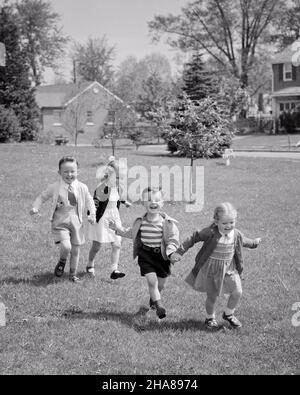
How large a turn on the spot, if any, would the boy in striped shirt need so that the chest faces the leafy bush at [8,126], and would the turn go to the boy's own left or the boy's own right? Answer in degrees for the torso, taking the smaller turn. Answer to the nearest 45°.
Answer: approximately 180°

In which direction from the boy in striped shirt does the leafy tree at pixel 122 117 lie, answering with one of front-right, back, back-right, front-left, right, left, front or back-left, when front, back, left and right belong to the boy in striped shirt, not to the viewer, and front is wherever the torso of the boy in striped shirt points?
back

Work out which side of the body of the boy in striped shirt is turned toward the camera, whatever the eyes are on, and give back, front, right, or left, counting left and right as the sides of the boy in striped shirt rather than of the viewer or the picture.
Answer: front

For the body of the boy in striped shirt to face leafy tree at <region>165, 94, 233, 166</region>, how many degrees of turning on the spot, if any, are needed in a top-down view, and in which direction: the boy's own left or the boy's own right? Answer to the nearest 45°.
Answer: approximately 180°

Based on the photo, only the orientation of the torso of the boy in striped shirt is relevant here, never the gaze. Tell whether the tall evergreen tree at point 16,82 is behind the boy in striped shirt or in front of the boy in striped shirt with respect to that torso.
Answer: behind

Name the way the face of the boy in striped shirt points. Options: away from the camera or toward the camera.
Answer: toward the camera
